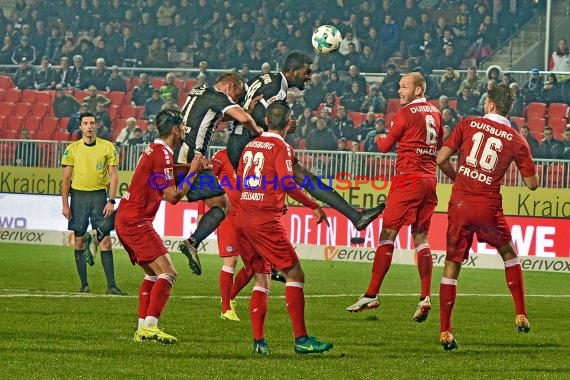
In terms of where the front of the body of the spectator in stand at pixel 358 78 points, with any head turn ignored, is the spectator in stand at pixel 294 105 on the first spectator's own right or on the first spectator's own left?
on the first spectator's own right

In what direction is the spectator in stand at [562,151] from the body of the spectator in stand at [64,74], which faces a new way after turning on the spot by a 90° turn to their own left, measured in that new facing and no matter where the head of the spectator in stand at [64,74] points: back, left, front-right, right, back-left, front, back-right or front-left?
front-right

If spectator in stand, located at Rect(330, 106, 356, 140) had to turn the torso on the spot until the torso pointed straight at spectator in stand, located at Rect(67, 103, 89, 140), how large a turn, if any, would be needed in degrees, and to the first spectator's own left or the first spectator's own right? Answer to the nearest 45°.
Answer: approximately 90° to the first spectator's own right

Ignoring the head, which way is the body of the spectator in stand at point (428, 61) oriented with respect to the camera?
toward the camera

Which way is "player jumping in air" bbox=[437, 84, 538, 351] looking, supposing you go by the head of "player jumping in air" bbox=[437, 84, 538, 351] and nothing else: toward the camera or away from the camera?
away from the camera

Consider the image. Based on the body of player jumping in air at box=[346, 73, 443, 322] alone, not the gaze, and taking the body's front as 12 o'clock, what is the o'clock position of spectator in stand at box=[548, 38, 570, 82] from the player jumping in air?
The spectator in stand is roughly at 2 o'clock from the player jumping in air.

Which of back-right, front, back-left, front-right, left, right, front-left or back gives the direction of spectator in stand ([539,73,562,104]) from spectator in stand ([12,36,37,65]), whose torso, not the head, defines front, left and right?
front-left

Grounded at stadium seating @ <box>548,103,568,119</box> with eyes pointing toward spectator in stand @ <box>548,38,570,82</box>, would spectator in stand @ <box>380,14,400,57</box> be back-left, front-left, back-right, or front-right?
front-left

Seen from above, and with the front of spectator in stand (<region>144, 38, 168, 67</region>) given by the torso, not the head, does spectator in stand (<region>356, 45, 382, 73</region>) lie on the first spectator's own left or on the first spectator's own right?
on the first spectator's own left

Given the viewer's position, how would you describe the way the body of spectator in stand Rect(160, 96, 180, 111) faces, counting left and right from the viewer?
facing the viewer

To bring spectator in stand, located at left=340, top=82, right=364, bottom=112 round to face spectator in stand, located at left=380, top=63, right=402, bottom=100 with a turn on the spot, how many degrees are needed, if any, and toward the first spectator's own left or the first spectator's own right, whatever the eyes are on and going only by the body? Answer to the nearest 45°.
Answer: approximately 90° to the first spectator's own left

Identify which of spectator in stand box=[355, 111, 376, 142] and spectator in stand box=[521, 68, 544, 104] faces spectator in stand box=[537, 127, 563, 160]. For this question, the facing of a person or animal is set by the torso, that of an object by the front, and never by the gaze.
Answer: spectator in stand box=[521, 68, 544, 104]

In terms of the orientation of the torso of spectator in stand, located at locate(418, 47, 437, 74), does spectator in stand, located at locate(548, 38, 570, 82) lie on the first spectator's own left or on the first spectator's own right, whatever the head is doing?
on the first spectator's own left

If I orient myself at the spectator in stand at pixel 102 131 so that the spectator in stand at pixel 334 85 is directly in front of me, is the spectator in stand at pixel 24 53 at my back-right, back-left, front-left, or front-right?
back-left
